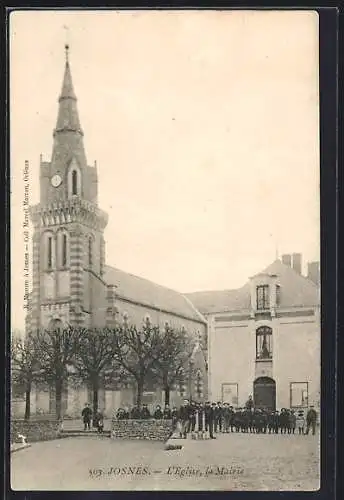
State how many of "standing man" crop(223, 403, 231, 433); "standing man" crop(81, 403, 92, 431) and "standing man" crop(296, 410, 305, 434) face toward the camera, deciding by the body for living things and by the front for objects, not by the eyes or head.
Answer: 3

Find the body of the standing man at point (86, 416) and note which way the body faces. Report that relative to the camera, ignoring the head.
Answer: toward the camera

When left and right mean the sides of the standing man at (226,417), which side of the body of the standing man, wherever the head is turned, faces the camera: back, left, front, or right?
front

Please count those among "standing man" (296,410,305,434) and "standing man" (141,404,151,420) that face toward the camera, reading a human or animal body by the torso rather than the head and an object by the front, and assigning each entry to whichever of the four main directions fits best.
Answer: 2

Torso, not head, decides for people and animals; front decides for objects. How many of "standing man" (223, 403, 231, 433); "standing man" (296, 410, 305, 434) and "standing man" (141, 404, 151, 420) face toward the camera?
3

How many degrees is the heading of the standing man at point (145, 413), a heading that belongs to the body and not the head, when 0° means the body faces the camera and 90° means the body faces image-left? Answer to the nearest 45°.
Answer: approximately 0°

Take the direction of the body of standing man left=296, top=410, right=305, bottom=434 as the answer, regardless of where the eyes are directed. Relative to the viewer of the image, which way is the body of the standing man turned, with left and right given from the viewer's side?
facing the viewer
